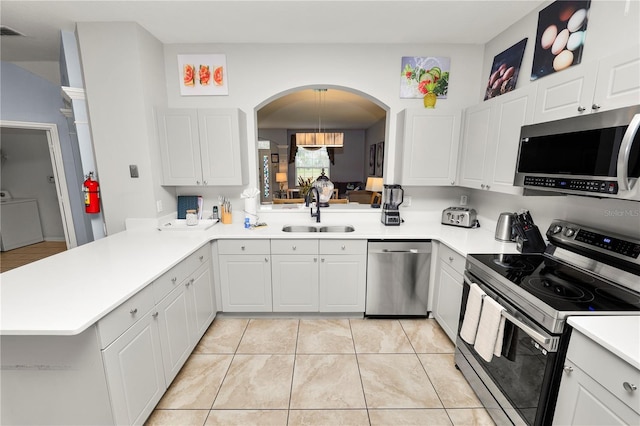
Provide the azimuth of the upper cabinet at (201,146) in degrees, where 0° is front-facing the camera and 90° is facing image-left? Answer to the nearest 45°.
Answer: approximately 0°

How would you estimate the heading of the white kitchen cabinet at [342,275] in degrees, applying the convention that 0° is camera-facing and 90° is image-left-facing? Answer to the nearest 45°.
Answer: approximately 0°

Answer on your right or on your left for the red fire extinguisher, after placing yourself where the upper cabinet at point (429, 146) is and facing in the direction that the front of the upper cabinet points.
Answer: on your right

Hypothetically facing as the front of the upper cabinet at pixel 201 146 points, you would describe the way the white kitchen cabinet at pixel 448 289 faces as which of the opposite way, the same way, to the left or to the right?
to the right

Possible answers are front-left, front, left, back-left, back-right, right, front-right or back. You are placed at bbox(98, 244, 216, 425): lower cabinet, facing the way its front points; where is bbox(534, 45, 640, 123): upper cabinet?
front

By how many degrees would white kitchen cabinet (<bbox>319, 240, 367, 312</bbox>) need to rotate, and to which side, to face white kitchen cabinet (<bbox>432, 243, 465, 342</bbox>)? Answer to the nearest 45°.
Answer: approximately 90° to its left

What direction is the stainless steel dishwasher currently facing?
toward the camera

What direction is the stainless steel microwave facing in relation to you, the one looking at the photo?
facing the viewer and to the left of the viewer

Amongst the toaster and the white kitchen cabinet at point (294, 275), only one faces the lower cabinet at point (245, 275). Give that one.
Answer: the toaster

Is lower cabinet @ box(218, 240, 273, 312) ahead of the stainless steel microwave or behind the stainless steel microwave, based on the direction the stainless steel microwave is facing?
ahead

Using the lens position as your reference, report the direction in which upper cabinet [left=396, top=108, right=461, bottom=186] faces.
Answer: facing the viewer

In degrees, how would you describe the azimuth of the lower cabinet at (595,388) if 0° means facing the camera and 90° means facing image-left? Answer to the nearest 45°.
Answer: approximately 45°

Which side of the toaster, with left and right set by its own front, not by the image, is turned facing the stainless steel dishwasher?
front

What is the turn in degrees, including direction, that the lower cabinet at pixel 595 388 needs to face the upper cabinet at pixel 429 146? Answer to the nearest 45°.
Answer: approximately 90° to its right

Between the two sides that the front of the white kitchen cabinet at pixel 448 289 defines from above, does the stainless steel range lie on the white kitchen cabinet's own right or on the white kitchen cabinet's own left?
on the white kitchen cabinet's own left

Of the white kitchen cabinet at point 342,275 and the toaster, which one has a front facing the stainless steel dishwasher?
the toaster
